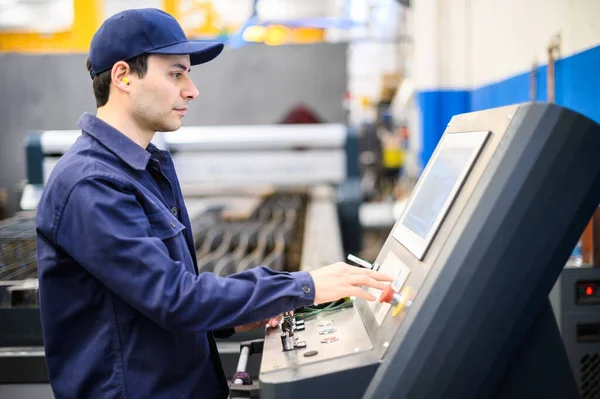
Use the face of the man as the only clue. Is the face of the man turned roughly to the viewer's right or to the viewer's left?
to the viewer's right

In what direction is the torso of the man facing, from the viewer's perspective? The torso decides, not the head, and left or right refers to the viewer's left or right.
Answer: facing to the right of the viewer

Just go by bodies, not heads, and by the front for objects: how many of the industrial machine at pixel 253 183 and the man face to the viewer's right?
1

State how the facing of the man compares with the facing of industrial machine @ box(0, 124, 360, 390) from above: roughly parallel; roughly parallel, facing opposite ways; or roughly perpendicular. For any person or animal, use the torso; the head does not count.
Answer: roughly perpendicular

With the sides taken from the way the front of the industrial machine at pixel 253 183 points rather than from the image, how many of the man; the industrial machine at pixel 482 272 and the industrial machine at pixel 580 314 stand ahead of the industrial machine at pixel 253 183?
3

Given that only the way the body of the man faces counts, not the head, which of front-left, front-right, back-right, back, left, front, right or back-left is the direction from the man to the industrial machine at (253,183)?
left
